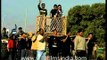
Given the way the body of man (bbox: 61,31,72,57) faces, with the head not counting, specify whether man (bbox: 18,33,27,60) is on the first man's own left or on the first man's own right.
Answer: on the first man's own right

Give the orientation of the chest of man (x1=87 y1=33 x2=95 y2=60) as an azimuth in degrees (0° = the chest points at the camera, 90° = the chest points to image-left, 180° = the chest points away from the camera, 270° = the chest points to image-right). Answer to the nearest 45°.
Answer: approximately 45°

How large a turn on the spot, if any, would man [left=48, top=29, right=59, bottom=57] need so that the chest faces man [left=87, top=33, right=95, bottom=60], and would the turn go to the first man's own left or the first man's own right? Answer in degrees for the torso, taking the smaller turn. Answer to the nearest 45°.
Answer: approximately 90° to the first man's own left

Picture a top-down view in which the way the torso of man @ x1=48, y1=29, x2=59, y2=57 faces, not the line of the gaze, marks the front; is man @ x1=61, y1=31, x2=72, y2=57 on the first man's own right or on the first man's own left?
on the first man's own left

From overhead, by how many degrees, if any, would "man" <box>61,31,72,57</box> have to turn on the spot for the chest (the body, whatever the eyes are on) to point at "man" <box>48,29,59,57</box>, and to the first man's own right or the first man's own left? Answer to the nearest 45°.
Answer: approximately 45° to the first man's own right

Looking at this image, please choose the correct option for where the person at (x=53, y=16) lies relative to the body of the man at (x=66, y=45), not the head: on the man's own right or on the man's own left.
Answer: on the man's own right

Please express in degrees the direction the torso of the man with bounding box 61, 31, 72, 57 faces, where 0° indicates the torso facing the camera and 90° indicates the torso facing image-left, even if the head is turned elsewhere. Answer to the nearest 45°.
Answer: approximately 45°
